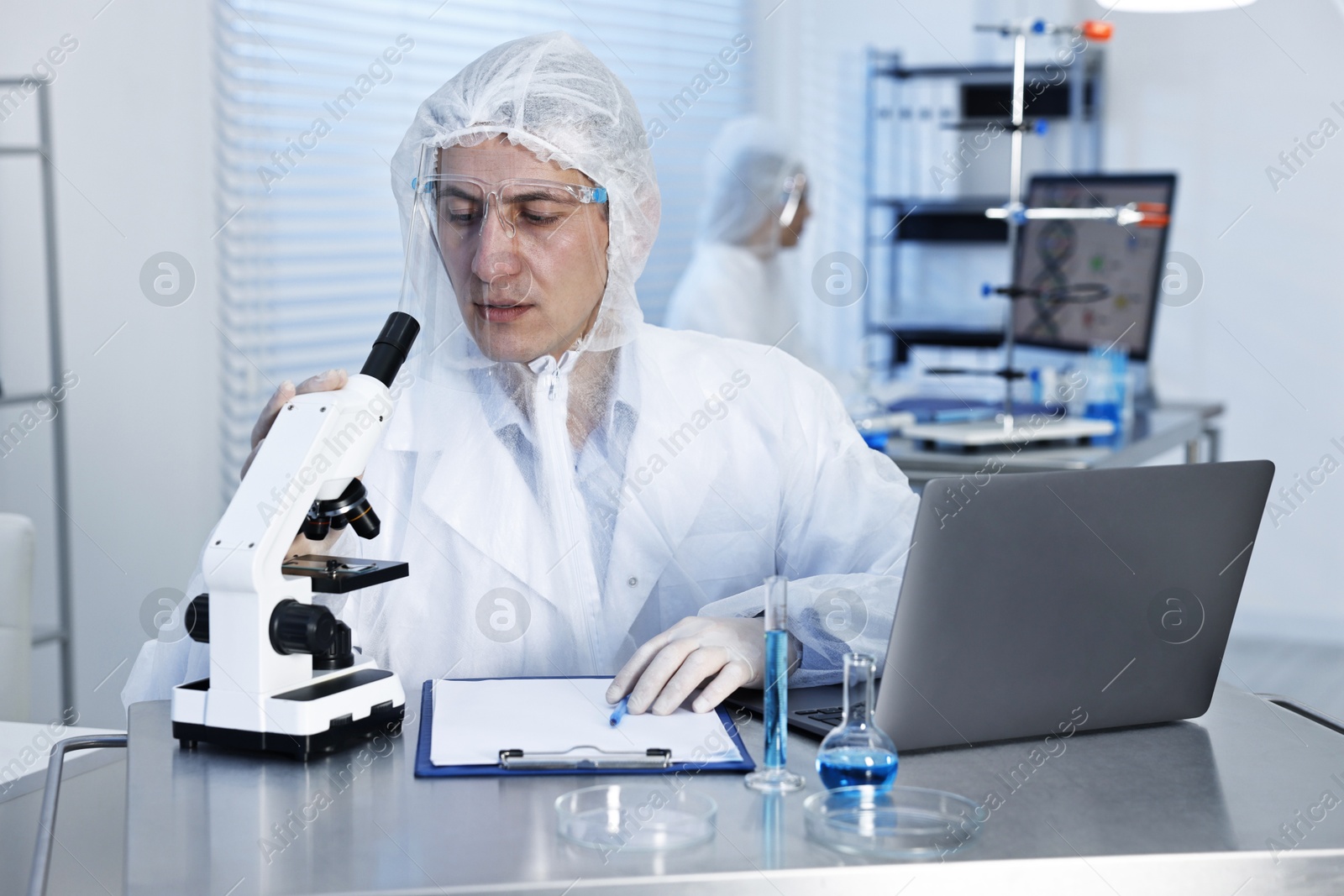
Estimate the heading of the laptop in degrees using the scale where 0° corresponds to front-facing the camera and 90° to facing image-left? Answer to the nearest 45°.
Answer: approximately 135°

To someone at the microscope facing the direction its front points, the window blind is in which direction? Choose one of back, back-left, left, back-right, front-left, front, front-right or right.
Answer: front-left

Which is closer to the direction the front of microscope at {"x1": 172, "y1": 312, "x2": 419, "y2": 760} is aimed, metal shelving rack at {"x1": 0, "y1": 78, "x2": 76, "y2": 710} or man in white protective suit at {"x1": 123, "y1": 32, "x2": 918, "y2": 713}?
the man in white protective suit

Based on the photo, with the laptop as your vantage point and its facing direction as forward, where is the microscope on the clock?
The microscope is roughly at 10 o'clock from the laptop.

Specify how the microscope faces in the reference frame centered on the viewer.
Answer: facing away from the viewer and to the right of the viewer

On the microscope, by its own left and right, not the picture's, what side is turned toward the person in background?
front

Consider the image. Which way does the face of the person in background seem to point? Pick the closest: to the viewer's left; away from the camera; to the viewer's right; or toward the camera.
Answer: to the viewer's right
